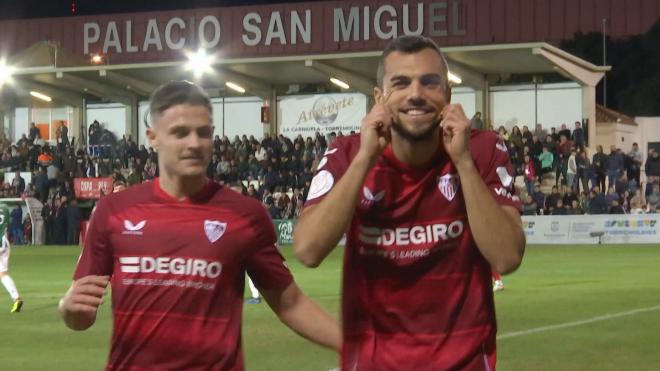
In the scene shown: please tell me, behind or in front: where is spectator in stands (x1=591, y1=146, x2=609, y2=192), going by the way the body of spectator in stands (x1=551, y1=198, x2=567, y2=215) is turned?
behind

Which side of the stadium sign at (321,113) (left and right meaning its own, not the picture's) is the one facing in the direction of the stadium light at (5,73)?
right

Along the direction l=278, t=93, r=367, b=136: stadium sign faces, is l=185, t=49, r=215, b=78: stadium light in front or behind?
in front

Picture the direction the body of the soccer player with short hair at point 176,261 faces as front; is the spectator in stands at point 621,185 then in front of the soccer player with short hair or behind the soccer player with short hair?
behind

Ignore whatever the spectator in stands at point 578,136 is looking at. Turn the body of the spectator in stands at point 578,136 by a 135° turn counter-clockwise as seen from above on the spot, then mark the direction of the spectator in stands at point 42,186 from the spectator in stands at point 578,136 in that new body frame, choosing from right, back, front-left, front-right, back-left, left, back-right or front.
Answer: back-left

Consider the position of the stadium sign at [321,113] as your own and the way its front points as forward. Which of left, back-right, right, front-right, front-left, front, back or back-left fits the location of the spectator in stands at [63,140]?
right

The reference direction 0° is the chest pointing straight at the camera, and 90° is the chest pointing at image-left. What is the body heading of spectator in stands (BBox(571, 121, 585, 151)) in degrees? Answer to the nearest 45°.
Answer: approximately 0°

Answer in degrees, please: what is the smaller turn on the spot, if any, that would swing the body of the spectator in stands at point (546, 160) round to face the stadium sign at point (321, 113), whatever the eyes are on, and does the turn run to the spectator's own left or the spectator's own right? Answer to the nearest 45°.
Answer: approximately 135° to the spectator's own right

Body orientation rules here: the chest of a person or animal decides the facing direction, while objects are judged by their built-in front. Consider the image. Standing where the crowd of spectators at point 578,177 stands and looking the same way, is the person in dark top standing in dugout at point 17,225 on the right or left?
on their right

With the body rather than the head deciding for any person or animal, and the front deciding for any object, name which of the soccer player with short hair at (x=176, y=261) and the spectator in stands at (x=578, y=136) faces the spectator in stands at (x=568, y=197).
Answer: the spectator in stands at (x=578, y=136)

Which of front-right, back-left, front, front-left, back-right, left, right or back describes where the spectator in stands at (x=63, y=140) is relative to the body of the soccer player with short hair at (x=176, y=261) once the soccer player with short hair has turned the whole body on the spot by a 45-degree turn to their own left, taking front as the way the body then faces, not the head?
back-left
